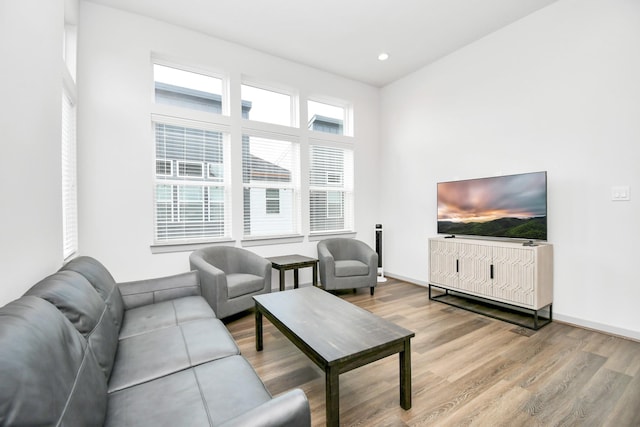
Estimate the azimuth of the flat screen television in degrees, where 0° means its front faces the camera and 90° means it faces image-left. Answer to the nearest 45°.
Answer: approximately 45°

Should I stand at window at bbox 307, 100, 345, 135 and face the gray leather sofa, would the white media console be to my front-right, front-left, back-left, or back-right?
front-left

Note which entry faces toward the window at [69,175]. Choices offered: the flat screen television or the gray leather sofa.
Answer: the flat screen television

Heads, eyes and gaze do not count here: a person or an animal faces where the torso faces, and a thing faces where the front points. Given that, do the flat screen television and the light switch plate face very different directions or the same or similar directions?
same or similar directions

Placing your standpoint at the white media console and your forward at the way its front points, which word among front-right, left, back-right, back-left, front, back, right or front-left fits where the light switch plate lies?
back-left

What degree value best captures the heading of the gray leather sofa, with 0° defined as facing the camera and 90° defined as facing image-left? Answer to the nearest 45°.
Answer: approximately 270°

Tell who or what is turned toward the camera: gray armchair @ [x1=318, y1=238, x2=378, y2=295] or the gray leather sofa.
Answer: the gray armchair

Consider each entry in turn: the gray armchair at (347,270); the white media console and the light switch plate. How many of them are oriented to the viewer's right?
0

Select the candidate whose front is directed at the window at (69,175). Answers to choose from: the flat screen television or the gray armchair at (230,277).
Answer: the flat screen television

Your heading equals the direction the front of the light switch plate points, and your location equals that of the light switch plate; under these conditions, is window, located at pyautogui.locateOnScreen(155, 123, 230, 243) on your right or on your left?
on your right

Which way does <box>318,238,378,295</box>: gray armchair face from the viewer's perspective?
toward the camera

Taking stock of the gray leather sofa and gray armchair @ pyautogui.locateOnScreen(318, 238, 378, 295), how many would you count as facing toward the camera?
1

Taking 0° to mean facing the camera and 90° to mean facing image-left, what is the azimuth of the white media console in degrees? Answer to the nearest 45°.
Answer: approximately 45°

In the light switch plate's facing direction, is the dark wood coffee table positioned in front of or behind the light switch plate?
in front
